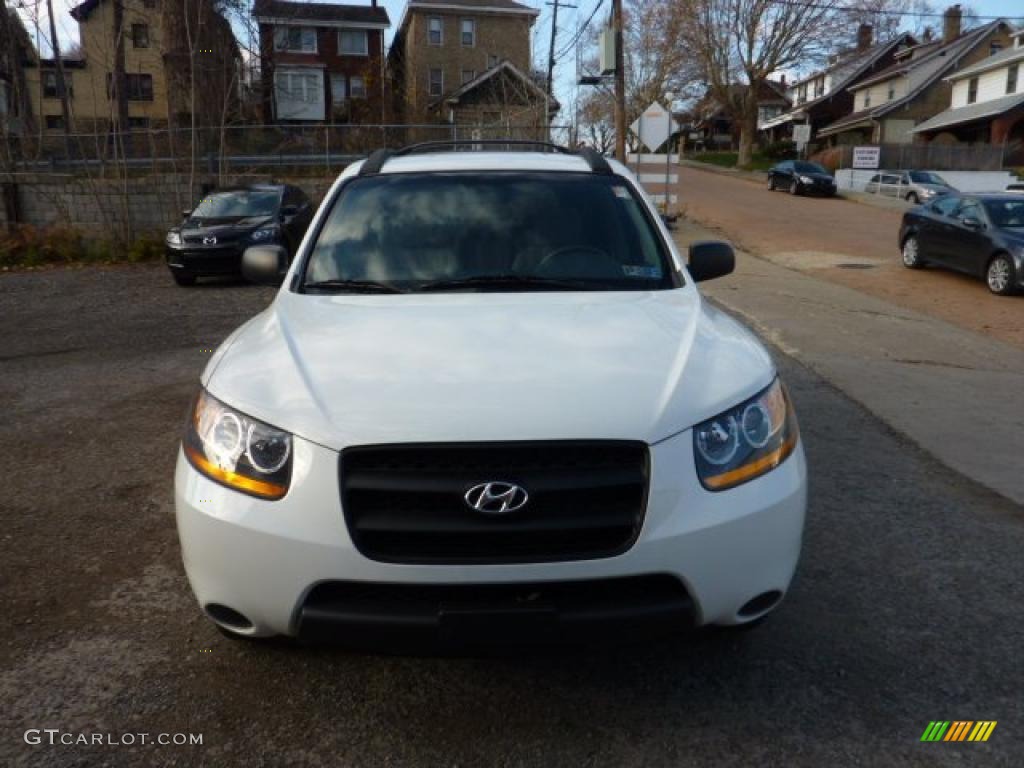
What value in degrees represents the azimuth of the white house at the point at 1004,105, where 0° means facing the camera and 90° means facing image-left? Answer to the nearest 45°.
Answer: approximately 45°

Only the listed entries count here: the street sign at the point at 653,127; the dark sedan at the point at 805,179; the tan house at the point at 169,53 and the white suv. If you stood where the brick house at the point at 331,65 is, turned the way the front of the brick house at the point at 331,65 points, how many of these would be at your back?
0

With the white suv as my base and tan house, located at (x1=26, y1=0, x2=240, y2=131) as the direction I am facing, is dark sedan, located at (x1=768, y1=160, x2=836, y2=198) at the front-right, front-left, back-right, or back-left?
front-right

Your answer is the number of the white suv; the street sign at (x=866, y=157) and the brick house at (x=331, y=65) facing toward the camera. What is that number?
3

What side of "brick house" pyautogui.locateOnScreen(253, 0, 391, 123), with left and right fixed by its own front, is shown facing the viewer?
front

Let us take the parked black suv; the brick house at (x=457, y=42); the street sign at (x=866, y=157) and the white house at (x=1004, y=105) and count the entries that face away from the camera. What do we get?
0

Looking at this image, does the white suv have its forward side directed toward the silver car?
no

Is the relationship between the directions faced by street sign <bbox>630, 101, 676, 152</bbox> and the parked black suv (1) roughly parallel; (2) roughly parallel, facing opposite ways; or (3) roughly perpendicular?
roughly parallel, facing opposite ways

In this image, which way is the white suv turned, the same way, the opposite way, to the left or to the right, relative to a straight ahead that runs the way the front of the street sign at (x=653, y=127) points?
the opposite way

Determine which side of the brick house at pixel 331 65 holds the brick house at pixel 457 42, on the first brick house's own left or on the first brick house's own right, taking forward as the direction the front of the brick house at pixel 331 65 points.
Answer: on the first brick house's own left

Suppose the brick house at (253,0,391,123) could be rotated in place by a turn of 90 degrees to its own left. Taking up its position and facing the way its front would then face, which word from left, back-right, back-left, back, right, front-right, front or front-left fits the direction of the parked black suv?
right

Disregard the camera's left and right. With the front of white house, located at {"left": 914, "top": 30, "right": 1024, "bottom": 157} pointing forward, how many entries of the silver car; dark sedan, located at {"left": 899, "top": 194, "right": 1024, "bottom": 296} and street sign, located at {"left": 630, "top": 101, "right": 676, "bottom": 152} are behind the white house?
0

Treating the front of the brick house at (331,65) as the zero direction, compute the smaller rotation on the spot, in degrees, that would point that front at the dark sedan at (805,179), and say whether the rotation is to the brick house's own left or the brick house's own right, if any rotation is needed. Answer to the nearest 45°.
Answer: approximately 45° to the brick house's own left

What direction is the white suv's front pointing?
toward the camera

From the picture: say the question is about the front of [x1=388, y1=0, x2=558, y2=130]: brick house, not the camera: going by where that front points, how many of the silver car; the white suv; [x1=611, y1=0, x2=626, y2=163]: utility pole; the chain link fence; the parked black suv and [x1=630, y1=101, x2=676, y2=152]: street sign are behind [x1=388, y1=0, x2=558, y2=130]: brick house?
0

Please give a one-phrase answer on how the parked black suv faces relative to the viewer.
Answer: facing the viewer and to the left of the viewer

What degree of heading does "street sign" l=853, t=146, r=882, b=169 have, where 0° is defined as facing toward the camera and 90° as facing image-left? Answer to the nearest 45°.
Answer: approximately 0°

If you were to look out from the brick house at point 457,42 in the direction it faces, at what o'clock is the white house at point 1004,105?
The white house is roughly at 9 o'clock from the brick house.
